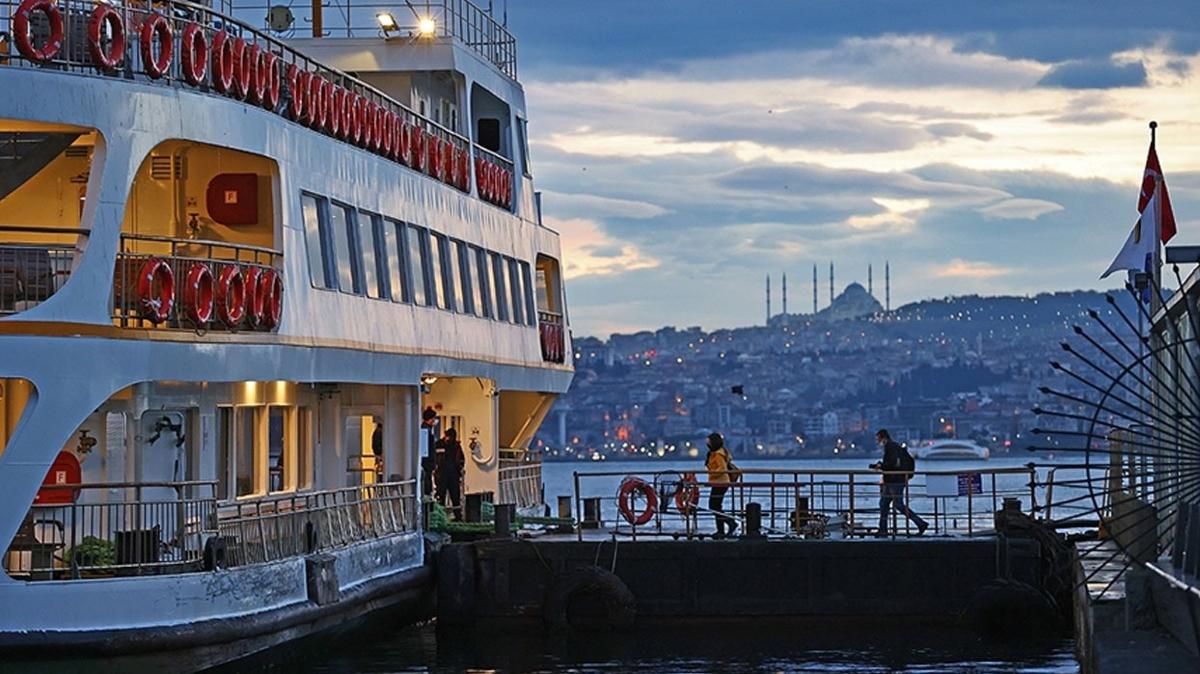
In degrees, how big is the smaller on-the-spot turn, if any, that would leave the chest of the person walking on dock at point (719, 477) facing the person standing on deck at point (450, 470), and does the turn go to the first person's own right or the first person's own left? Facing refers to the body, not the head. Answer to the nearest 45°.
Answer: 0° — they already face them

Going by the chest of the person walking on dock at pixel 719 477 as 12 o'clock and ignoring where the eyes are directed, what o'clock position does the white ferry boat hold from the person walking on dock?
The white ferry boat is roughly at 10 o'clock from the person walking on dock.

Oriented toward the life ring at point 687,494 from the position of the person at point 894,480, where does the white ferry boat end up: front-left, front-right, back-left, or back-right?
front-left

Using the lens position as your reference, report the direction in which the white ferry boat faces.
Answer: facing away from the viewer and to the right of the viewer

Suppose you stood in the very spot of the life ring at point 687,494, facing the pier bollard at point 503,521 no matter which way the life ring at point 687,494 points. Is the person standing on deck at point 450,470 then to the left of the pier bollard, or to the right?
right

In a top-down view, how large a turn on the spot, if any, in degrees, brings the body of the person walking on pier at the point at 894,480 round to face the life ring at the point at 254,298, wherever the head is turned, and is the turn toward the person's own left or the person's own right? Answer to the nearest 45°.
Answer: approximately 45° to the person's own left

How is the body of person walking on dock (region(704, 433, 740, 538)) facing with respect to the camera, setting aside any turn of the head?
to the viewer's left

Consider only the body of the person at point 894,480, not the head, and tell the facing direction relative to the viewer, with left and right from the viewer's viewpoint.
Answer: facing to the left of the viewer

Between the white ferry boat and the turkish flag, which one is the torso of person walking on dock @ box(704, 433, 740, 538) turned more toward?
the white ferry boat

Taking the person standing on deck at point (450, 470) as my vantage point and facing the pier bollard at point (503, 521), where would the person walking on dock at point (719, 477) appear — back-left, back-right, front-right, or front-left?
front-left

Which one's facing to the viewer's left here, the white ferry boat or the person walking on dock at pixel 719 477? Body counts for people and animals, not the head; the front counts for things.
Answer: the person walking on dock
